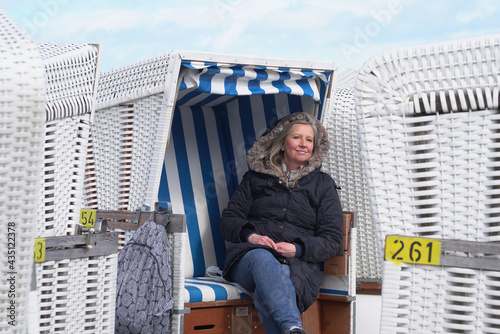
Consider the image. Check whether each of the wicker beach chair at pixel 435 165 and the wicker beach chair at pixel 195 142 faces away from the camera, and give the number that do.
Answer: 1

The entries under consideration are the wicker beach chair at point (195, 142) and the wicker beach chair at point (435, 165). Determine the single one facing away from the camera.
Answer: the wicker beach chair at point (435, 165)

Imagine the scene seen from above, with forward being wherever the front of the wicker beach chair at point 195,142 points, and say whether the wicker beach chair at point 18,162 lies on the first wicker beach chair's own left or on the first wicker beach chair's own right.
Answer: on the first wicker beach chair's own right

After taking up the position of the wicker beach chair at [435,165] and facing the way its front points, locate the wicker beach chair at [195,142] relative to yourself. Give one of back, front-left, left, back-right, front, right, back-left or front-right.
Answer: front-left

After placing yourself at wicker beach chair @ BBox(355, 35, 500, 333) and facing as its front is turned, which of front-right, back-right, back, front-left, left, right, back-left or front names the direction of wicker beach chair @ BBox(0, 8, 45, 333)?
back-left

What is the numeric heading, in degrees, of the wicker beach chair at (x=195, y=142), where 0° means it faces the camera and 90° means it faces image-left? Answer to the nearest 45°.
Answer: approximately 315°
